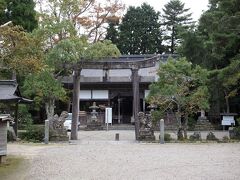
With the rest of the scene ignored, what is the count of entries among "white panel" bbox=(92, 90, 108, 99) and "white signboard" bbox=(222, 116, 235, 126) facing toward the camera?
2

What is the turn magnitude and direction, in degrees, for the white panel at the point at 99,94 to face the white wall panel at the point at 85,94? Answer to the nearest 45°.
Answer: approximately 90° to its right

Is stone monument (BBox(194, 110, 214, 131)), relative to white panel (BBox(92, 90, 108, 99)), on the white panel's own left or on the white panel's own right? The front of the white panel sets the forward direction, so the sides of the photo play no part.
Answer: on the white panel's own left

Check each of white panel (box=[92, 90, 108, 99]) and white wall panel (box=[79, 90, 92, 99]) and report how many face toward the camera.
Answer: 2

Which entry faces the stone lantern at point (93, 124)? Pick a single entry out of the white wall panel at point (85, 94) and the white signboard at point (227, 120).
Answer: the white wall panel at point (85, 94)

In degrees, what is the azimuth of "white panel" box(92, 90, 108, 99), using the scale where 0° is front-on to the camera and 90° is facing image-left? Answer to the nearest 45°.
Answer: approximately 0°

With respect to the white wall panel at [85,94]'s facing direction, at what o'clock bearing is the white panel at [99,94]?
the white panel at [99,94] is roughly at 9 o'clock from the white wall panel at [85,94].

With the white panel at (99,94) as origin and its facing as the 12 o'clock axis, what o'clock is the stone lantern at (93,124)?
The stone lantern is roughly at 12 o'clock from the white panel.
